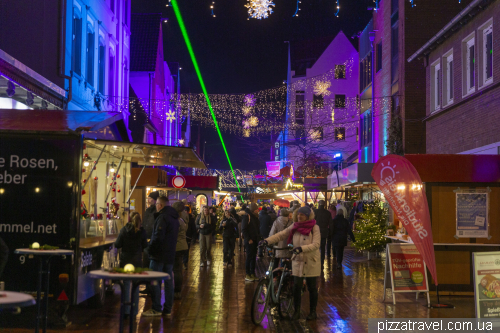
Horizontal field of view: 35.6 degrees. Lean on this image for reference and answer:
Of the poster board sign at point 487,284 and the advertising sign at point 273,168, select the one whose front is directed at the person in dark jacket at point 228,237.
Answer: the advertising sign

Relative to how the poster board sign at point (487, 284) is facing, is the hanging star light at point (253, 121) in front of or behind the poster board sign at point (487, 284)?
behind

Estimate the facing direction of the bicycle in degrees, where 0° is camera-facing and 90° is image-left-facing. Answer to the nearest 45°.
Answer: approximately 45°

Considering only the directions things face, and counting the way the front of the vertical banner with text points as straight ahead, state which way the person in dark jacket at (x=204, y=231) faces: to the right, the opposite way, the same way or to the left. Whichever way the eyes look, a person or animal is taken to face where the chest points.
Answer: the opposite way

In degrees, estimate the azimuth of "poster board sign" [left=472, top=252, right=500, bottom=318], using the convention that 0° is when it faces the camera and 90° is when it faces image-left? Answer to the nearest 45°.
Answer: approximately 0°

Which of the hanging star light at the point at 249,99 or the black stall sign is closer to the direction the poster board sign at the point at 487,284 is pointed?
the black stall sign

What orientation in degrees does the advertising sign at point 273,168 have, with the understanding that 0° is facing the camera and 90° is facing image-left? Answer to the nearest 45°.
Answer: approximately 0°
